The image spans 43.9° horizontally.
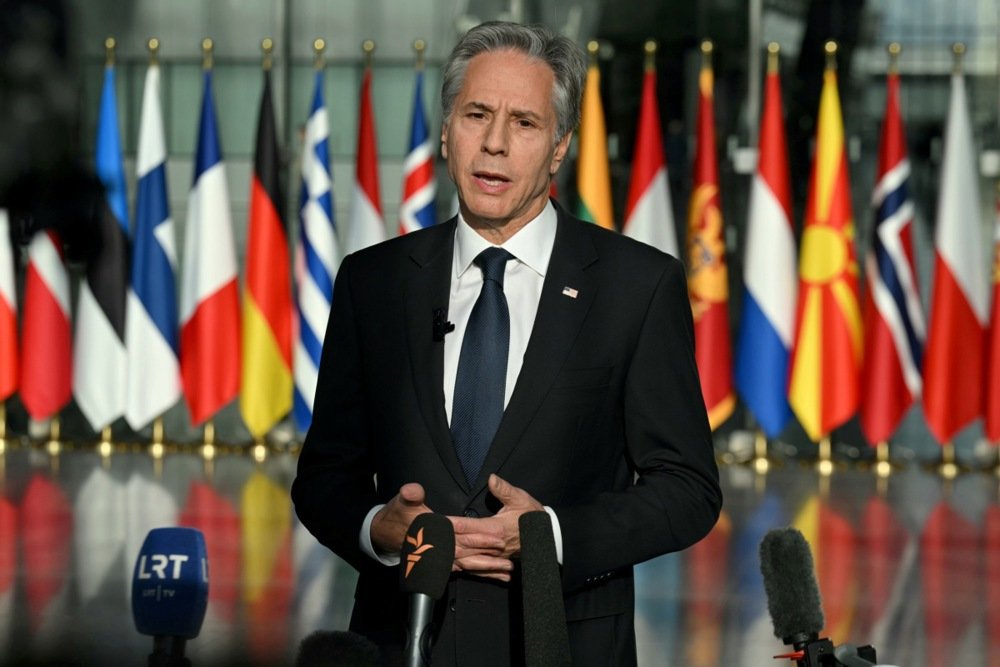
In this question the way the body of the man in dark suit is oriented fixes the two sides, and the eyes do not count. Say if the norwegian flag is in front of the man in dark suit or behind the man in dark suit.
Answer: behind

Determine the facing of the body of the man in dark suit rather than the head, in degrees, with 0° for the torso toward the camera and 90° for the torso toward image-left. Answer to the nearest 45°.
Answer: approximately 0°

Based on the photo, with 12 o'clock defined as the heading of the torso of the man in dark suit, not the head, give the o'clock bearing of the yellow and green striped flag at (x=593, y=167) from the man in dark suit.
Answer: The yellow and green striped flag is roughly at 6 o'clock from the man in dark suit.

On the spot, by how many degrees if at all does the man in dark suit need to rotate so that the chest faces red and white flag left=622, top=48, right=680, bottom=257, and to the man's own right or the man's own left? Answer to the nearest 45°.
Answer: approximately 180°

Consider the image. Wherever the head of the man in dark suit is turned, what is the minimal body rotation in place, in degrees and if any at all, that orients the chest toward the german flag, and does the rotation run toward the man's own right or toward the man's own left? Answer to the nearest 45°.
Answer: approximately 180°

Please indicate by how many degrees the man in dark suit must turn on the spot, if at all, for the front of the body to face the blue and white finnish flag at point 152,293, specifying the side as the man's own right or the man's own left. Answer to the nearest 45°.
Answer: approximately 180°

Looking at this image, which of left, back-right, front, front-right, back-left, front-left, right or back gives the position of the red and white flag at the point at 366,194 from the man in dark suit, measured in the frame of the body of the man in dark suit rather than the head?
back
